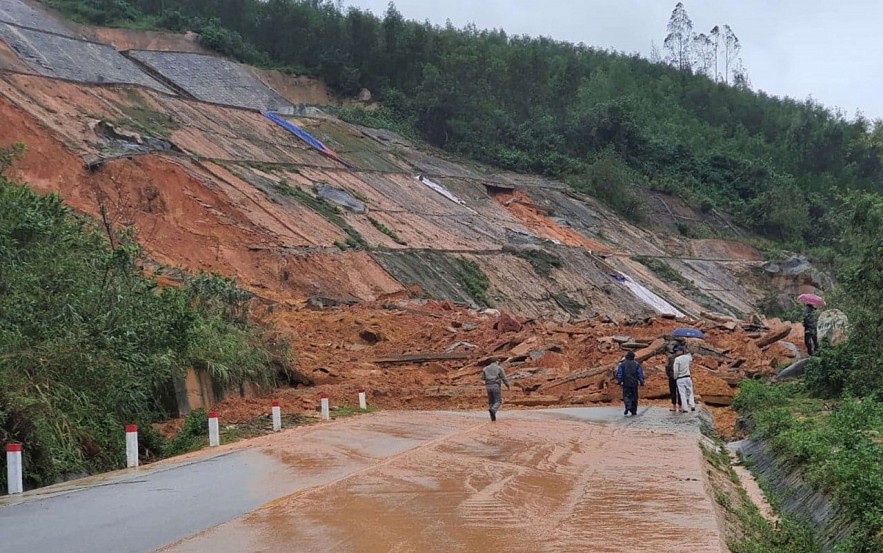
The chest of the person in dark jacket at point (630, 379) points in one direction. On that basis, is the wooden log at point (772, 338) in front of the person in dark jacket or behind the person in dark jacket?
in front

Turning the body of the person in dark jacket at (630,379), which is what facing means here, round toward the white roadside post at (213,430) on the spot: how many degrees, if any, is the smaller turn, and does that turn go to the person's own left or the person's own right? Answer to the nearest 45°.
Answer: approximately 135° to the person's own left

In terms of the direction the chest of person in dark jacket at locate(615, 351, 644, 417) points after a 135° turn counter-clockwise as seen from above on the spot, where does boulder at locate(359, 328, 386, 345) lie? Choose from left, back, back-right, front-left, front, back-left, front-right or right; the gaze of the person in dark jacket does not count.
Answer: right

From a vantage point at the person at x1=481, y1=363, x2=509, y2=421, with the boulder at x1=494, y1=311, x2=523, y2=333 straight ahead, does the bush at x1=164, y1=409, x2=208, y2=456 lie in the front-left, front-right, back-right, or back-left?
back-left

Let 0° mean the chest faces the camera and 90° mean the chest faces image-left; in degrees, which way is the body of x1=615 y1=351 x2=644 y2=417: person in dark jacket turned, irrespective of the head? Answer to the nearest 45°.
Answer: approximately 180°

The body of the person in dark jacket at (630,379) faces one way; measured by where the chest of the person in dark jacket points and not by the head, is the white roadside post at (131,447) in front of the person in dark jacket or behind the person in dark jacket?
behind

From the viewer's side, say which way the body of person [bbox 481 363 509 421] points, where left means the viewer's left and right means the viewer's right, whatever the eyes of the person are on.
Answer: facing away from the viewer

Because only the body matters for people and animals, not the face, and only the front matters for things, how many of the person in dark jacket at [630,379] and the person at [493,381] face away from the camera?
2

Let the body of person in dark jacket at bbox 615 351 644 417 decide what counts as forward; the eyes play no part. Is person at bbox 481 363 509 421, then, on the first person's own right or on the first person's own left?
on the first person's own left

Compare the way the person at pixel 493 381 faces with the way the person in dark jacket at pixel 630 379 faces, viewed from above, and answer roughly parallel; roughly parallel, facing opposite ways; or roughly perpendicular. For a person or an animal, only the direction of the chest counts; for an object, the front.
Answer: roughly parallel

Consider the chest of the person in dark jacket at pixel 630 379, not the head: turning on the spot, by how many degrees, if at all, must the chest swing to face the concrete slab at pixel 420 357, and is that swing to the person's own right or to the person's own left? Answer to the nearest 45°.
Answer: approximately 45° to the person's own left
